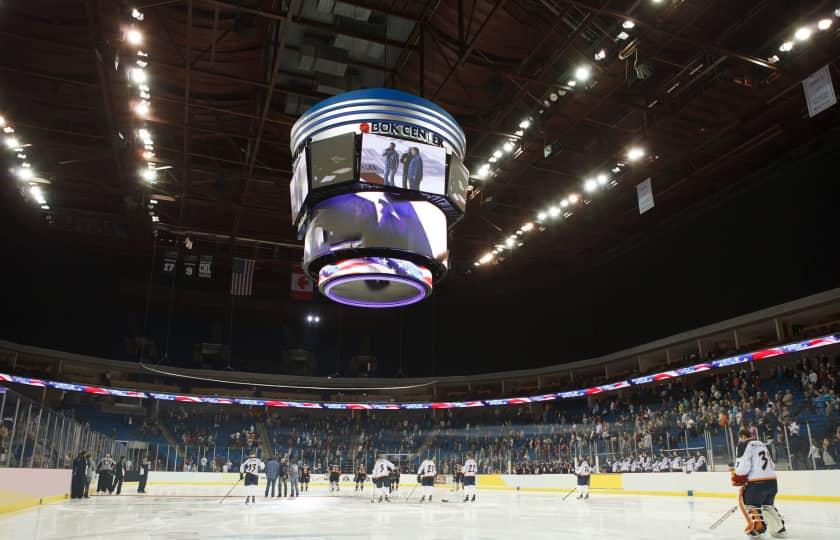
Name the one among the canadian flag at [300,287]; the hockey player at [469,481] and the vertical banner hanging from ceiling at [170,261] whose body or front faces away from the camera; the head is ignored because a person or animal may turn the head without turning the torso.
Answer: the hockey player

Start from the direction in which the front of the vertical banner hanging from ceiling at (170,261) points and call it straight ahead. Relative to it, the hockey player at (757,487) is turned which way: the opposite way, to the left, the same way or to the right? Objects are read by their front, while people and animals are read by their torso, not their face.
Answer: the opposite way

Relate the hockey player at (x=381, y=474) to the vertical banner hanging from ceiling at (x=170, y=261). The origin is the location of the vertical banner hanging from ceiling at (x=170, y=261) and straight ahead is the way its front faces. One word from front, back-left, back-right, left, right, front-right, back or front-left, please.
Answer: front-left

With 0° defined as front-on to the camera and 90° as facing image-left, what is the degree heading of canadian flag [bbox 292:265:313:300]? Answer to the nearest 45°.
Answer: approximately 0°

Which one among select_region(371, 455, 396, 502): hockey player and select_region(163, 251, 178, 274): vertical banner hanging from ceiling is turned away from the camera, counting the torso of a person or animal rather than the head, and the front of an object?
the hockey player

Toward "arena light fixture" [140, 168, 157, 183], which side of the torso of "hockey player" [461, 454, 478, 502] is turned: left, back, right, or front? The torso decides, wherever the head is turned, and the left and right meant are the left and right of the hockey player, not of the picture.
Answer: left

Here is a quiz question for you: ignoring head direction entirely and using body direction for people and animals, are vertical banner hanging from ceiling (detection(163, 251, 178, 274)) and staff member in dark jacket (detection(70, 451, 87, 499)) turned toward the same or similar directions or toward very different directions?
very different directions

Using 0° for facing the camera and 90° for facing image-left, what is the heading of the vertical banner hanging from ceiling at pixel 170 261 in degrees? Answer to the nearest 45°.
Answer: approximately 0°

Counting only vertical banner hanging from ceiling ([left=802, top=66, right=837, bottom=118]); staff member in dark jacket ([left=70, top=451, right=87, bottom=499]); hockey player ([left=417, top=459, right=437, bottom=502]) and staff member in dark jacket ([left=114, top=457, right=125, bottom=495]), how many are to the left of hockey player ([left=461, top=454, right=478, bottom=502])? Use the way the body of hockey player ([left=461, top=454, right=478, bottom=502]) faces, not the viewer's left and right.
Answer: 3

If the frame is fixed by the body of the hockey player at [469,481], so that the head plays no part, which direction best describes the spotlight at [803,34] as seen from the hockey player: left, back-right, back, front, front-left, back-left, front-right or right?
back-right

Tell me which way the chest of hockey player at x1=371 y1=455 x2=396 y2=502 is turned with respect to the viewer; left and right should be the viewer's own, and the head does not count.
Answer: facing away from the viewer

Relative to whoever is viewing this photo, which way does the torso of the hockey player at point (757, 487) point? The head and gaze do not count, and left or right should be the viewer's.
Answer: facing away from the viewer and to the left of the viewer
